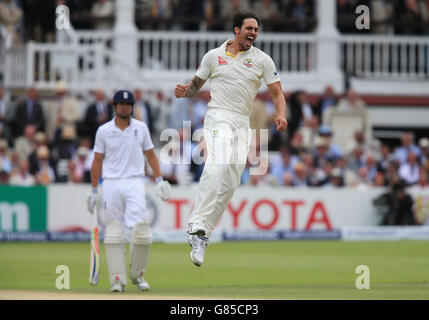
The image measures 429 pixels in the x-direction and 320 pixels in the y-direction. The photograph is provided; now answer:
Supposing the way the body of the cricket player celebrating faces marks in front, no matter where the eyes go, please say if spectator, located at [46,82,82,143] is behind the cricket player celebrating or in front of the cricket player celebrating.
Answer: behind

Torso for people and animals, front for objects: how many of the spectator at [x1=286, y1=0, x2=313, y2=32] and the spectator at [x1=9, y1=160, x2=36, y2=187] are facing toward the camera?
2

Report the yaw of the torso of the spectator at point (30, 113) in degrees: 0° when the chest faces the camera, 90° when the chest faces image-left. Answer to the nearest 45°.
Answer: approximately 0°

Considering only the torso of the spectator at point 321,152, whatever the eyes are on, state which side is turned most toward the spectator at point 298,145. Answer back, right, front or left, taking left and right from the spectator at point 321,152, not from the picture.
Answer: right

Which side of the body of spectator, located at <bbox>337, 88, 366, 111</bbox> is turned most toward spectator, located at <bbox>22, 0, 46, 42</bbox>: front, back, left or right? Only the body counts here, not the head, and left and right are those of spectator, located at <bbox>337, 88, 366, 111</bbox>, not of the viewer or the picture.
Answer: right

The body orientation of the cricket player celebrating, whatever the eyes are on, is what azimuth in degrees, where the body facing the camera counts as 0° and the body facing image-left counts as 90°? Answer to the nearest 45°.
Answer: approximately 0°

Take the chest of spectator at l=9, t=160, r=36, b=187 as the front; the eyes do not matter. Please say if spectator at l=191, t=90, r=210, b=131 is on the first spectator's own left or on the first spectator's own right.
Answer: on the first spectator's own left

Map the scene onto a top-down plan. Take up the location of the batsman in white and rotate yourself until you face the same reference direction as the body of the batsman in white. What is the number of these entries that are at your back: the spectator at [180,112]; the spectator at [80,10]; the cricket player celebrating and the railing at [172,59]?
3
